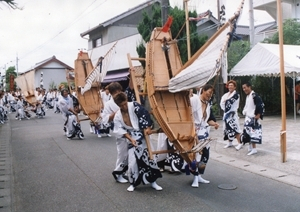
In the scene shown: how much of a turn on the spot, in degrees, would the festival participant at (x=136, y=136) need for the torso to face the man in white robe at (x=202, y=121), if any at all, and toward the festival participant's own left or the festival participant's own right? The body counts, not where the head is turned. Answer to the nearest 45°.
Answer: approximately 90° to the festival participant's own left

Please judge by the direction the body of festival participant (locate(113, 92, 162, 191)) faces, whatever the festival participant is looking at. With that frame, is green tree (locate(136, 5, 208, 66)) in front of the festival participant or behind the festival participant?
behind

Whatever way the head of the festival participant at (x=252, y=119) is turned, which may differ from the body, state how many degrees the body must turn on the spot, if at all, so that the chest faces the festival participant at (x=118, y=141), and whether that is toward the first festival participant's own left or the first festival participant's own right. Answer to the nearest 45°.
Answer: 0° — they already face them

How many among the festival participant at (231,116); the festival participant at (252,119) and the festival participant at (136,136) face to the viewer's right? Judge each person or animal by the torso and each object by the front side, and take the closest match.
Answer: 0

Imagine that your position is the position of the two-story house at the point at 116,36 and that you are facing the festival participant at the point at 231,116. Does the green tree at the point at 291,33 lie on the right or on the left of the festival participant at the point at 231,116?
left

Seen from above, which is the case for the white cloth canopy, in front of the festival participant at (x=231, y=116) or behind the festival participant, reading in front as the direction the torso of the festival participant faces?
behind

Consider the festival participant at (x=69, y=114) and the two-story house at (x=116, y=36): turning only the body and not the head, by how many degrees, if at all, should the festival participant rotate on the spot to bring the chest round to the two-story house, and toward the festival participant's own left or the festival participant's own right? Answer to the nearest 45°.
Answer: approximately 135° to the festival participant's own left

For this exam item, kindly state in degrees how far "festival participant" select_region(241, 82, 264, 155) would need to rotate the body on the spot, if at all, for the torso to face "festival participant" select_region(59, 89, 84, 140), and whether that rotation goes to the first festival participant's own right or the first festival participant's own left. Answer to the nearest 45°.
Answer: approximately 45° to the first festival participant's own right

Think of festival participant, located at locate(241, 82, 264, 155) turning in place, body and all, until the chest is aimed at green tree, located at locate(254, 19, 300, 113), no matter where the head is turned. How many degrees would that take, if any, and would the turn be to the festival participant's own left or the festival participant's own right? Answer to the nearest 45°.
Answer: approximately 135° to the festival participant's own right

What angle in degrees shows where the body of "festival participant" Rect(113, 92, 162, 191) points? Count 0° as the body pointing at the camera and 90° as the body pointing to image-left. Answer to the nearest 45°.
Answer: approximately 0°

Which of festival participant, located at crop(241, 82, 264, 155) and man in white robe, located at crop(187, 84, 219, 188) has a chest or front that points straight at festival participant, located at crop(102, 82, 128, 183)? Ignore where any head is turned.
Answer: festival participant, located at crop(241, 82, 264, 155)

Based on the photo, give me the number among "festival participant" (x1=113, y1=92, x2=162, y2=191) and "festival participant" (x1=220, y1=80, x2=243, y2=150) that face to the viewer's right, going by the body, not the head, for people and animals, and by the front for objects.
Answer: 0

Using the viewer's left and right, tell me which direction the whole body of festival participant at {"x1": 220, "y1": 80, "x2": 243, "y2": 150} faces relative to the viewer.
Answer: facing the viewer and to the left of the viewer

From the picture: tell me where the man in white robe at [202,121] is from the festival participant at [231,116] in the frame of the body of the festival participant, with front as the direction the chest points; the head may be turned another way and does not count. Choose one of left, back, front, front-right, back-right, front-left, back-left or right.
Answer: front-left
